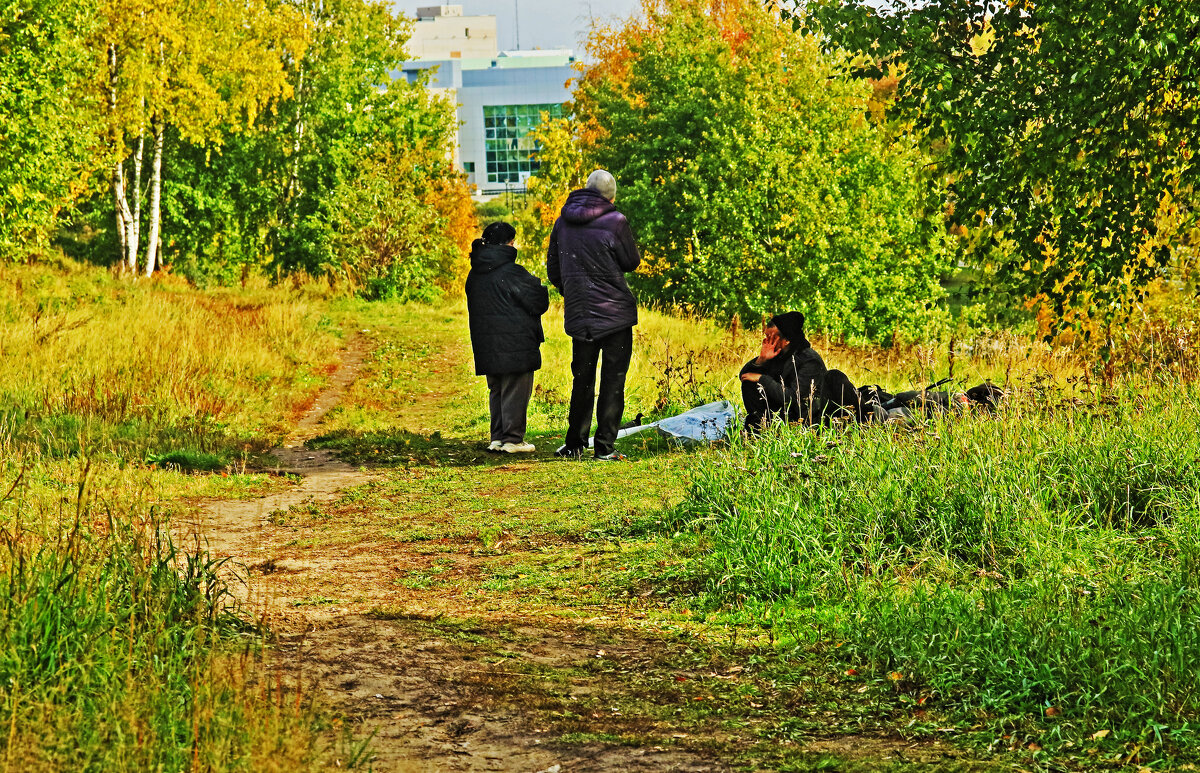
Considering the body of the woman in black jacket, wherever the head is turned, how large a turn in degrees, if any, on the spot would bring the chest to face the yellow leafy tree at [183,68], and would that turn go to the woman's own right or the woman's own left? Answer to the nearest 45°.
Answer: approximately 45° to the woman's own left

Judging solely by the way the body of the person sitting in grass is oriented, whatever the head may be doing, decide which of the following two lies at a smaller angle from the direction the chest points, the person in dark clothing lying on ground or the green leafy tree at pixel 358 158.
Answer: the green leafy tree

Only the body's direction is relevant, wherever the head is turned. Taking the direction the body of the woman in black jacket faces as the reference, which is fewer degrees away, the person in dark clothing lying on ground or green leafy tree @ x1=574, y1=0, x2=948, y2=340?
the green leafy tree

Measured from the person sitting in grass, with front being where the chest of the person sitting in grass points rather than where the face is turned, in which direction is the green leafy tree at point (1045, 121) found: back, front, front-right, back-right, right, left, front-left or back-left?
back-right

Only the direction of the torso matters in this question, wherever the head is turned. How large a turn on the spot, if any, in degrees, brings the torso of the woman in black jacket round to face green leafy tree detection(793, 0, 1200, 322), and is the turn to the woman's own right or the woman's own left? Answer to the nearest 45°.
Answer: approximately 45° to the woman's own right

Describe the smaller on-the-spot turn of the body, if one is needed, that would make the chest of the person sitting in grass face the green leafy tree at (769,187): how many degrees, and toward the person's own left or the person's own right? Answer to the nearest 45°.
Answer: approximately 90° to the person's own right

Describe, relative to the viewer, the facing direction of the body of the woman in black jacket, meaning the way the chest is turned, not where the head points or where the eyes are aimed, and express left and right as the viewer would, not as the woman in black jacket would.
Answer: facing away from the viewer and to the right of the viewer

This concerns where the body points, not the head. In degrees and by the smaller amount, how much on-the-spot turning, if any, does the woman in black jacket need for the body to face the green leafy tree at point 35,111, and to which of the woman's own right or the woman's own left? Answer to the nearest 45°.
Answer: approximately 90° to the woman's own left

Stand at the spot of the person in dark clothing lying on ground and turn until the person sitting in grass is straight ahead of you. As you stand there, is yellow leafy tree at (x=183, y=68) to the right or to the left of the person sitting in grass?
right

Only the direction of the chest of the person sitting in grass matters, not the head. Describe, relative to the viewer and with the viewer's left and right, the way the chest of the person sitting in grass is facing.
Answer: facing to the left of the viewer
